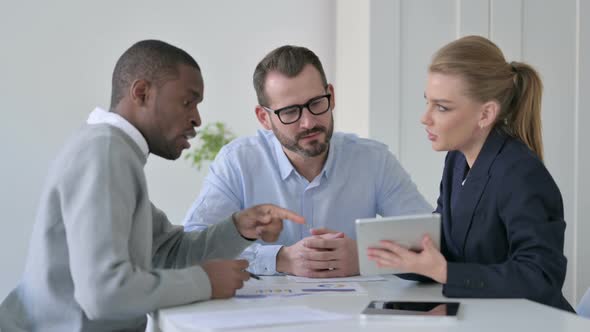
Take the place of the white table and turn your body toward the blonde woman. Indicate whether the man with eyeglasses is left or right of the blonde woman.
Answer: left

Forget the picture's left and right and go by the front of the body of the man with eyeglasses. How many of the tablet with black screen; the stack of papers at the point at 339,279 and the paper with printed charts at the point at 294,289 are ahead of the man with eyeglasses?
3

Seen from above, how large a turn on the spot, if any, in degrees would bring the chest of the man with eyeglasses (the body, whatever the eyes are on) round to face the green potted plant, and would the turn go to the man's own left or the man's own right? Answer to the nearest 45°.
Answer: approximately 180°

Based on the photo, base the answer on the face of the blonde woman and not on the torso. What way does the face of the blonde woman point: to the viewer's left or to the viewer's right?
to the viewer's left

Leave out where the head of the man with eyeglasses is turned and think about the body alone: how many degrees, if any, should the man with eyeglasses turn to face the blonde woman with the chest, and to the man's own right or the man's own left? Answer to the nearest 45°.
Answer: approximately 45° to the man's own left

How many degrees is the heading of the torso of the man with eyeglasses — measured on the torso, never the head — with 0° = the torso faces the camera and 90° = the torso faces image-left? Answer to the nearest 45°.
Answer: approximately 0°

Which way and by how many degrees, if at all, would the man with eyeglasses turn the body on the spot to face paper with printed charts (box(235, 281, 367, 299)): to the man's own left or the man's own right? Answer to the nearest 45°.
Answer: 0° — they already face it

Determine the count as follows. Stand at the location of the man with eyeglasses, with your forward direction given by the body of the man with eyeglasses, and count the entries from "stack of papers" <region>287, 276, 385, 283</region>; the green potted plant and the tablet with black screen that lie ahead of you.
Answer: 2

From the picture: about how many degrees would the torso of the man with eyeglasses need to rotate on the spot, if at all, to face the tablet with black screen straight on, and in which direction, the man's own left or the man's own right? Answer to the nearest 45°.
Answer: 0° — they already face it

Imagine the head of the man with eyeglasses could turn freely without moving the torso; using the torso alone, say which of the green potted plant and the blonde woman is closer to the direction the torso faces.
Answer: the blonde woman
